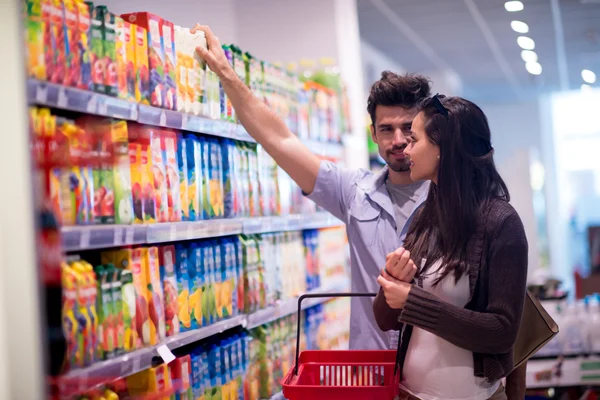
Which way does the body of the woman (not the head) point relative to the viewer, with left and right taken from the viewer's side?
facing the viewer and to the left of the viewer

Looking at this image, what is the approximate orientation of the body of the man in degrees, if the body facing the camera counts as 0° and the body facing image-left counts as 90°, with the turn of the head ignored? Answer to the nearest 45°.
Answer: approximately 0°

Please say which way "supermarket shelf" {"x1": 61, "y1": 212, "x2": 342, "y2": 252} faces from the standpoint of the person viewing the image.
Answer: facing the viewer and to the right of the viewer

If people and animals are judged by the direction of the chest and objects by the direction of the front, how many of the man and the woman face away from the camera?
0

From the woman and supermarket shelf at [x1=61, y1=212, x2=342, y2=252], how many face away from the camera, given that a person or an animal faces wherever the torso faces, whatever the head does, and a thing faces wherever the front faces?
0

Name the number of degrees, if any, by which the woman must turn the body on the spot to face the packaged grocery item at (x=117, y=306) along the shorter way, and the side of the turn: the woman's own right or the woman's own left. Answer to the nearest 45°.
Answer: approximately 45° to the woman's own right

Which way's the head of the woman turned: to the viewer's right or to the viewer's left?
to the viewer's left

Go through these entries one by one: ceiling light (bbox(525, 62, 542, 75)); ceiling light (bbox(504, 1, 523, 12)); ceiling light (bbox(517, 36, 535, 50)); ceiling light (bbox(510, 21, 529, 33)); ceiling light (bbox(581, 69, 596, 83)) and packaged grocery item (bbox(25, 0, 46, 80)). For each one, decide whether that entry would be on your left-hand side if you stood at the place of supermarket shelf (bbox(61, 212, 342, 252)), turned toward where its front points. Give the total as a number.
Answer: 5
